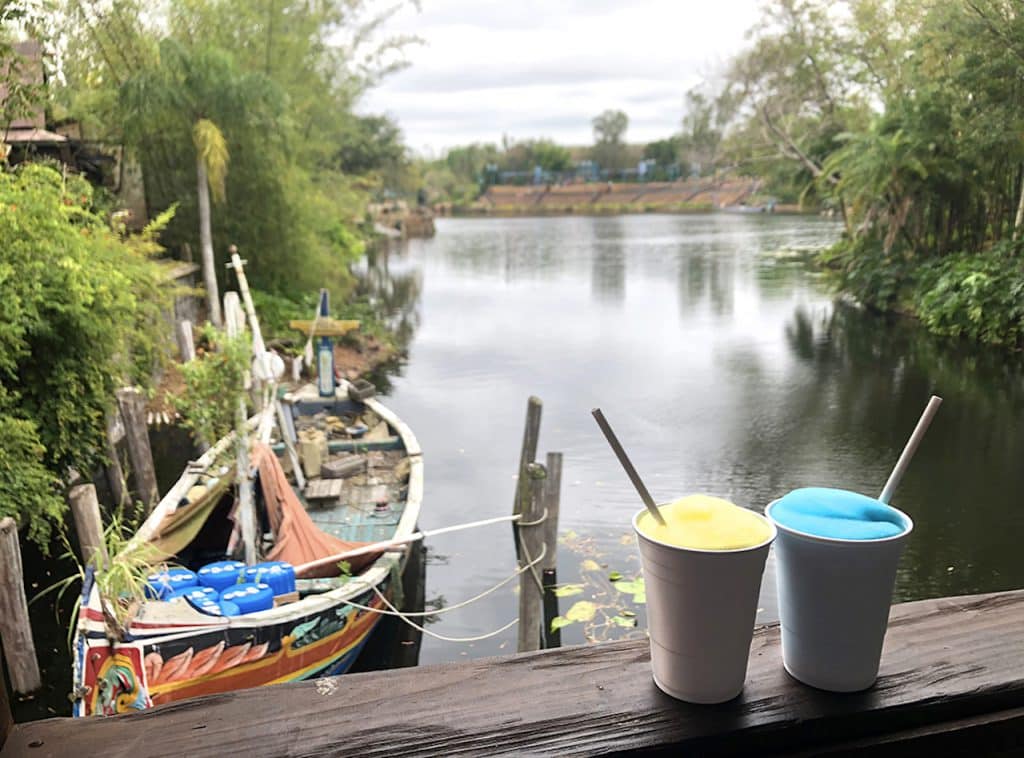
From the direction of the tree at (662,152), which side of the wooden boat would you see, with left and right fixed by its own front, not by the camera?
back

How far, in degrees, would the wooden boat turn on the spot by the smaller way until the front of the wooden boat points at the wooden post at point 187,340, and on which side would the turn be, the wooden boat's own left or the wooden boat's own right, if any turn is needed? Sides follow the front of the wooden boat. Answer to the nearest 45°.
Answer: approximately 135° to the wooden boat's own right

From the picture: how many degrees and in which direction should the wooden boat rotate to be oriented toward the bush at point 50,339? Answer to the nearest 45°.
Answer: approximately 90° to its right

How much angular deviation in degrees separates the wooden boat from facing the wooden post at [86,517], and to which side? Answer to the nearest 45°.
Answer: approximately 45° to its right

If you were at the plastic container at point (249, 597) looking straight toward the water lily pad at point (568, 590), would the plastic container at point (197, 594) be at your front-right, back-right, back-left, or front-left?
back-left

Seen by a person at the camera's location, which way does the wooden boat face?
facing the viewer and to the left of the viewer

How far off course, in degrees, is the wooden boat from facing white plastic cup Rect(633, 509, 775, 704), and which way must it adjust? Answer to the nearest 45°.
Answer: approximately 45° to its left

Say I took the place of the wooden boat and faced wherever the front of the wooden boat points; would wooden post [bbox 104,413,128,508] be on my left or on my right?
on my right

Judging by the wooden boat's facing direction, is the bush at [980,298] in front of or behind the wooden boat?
behind

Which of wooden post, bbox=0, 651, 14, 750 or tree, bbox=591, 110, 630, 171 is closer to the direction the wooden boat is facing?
the wooden post
